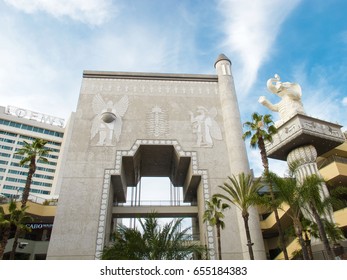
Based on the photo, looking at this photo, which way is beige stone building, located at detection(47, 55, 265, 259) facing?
toward the camera

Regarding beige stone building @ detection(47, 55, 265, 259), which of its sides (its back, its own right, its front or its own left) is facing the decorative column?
left

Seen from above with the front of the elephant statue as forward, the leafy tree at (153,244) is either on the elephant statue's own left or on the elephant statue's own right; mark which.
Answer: on the elephant statue's own left

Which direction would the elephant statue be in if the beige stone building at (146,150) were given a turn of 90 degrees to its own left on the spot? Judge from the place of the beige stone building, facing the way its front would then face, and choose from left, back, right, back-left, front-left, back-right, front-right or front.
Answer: front

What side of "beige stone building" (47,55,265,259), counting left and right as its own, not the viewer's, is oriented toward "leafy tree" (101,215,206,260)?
front

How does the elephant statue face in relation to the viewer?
to the viewer's left
